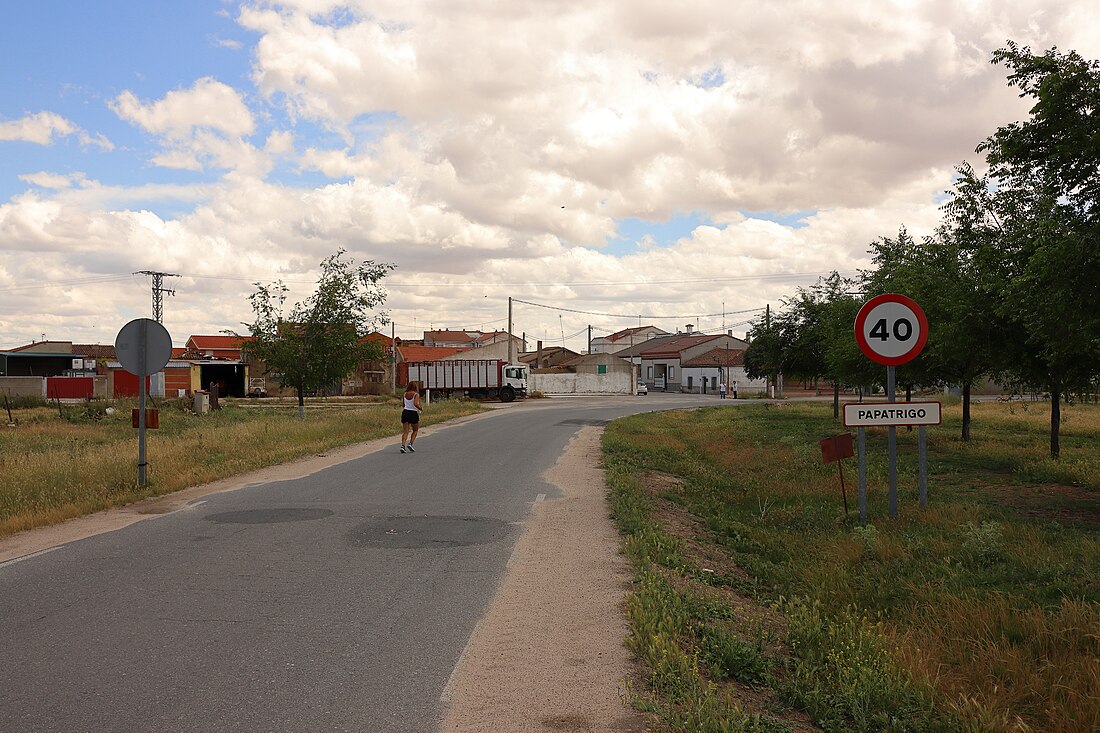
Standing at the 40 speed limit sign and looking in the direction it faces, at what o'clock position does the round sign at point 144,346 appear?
The round sign is roughly at 3 o'clock from the 40 speed limit sign.

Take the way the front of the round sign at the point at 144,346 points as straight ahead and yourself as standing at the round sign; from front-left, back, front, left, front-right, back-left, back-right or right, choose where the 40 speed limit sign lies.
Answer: back-right

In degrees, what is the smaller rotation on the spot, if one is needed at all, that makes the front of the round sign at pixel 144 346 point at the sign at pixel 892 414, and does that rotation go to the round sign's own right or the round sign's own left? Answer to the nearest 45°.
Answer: approximately 135° to the round sign's own right

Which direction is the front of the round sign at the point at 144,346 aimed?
away from the camera

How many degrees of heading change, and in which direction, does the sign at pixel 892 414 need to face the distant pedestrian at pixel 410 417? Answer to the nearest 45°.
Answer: approximately 135° to its right

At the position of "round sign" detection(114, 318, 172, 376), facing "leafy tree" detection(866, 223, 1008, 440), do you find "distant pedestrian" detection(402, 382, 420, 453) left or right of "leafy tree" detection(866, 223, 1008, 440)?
left

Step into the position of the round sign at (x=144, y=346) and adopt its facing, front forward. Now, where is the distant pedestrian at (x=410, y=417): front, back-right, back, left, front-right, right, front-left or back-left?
front-right

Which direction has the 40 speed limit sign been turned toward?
toward the camera

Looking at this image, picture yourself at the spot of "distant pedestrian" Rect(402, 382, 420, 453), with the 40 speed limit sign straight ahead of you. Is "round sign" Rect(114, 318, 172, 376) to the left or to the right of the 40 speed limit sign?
right

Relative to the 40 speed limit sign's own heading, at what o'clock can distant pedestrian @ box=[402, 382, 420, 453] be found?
The distant pedestrian is roughly at 4 o'clock from the 40 speed limit sign.

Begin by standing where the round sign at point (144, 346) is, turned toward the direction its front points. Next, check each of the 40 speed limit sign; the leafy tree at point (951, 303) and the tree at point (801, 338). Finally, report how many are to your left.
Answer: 0

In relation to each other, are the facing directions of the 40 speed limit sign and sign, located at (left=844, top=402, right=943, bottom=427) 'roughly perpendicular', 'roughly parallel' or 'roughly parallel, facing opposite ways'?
roughly parallel

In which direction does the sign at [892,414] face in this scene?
toward the camera

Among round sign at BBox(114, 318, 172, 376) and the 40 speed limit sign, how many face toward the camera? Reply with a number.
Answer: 1

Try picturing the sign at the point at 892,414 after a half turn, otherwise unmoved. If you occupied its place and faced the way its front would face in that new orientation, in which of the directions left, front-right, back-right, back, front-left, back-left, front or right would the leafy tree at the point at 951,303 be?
front

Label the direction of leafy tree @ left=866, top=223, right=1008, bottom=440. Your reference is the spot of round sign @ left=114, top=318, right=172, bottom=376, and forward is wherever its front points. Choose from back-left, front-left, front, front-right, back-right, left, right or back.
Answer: right

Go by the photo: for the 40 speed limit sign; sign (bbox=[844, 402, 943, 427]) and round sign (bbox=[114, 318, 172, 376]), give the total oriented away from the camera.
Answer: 1

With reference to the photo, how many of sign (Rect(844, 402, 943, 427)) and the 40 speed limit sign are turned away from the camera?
0
